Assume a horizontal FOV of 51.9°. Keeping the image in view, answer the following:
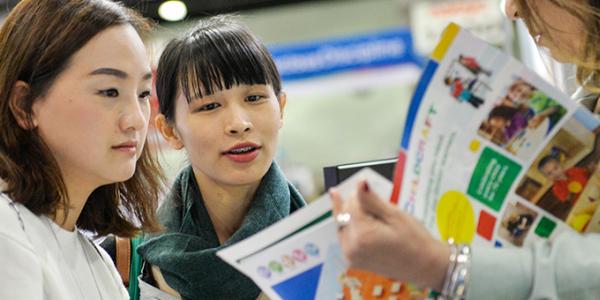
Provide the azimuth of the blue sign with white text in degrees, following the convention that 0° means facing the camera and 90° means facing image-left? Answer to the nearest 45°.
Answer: approximately 0°

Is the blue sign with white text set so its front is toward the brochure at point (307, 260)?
yes

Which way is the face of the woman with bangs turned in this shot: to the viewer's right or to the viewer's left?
to the viewer's right

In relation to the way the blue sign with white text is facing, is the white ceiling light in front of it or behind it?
in front

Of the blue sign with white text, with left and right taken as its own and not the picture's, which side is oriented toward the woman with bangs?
front

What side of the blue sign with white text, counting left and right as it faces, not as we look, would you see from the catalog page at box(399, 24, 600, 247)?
front
